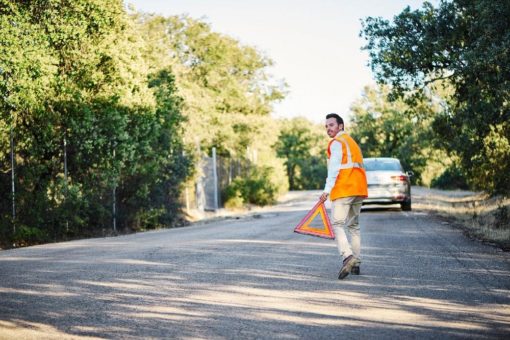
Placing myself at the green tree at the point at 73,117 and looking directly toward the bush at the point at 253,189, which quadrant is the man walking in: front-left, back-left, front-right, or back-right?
back-right

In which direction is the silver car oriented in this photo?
away from the camera

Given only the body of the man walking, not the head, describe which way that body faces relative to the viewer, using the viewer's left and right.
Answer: facing away from the viewer and to the left of the viewer

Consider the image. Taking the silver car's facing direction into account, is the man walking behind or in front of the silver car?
behind
